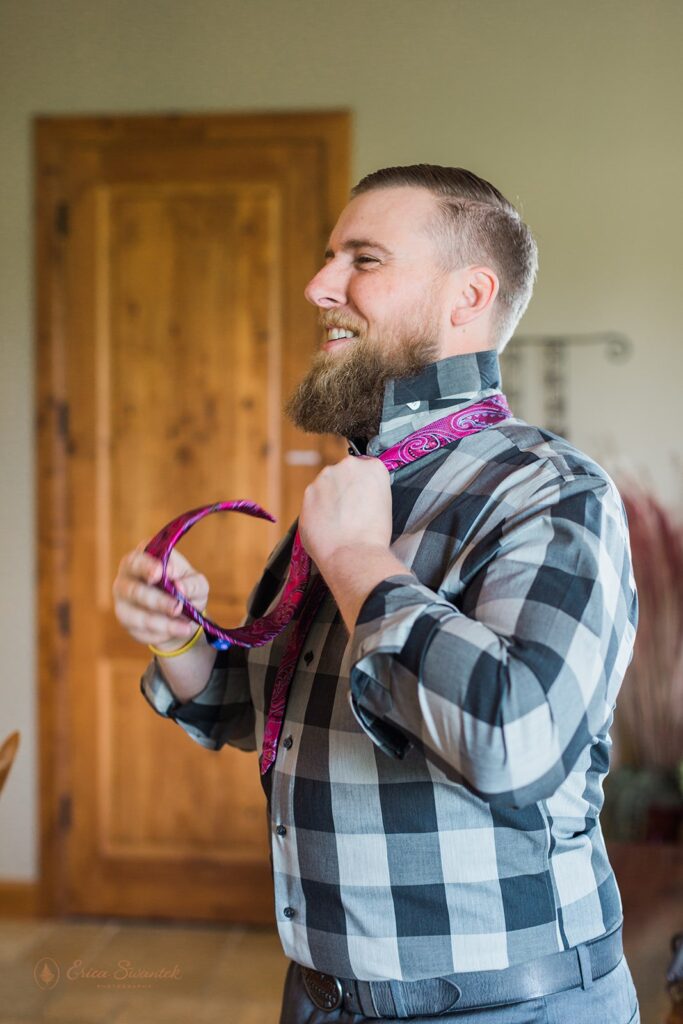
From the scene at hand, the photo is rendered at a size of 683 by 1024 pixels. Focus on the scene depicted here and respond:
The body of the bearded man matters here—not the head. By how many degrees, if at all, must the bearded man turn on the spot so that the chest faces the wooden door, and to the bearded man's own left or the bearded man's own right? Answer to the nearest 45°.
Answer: approximately 90° to the bearded man's own right

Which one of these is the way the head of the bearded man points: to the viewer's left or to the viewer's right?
to the viewer's left

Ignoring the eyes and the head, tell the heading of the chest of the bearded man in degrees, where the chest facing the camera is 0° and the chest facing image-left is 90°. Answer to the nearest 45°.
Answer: approximately 90°
